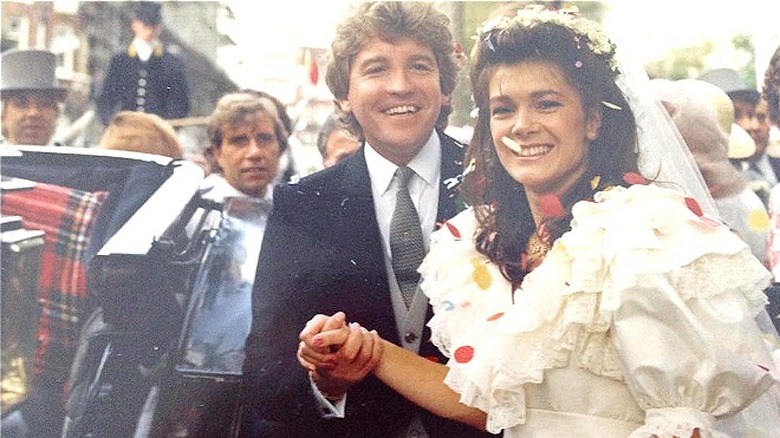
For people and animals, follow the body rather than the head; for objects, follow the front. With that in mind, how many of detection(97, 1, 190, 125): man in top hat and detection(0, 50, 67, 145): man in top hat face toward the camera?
2

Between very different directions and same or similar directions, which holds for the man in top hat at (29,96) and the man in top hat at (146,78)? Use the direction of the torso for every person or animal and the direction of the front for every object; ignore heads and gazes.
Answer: same or similar directions

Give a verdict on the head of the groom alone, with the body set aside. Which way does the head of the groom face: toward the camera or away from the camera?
toward the camera

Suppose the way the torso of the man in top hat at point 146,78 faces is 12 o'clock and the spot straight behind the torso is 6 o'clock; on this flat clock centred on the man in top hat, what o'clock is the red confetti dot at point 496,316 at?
The red confetti dot is roughly at 12 o'clock from the man in top hat.

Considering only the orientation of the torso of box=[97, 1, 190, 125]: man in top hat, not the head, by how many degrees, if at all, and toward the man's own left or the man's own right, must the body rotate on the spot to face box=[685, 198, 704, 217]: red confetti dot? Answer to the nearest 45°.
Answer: approximately 45° to the man's own left

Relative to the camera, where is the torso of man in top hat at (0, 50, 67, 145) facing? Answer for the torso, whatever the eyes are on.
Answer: toward the camera

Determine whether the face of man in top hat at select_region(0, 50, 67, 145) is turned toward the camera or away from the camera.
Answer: toward the camera

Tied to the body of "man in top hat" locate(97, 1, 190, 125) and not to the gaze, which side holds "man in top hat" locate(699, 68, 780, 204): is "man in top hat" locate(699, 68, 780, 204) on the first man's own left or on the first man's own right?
on the first man's own left

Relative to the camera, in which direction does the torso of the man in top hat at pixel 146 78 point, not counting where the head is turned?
toward the camera
